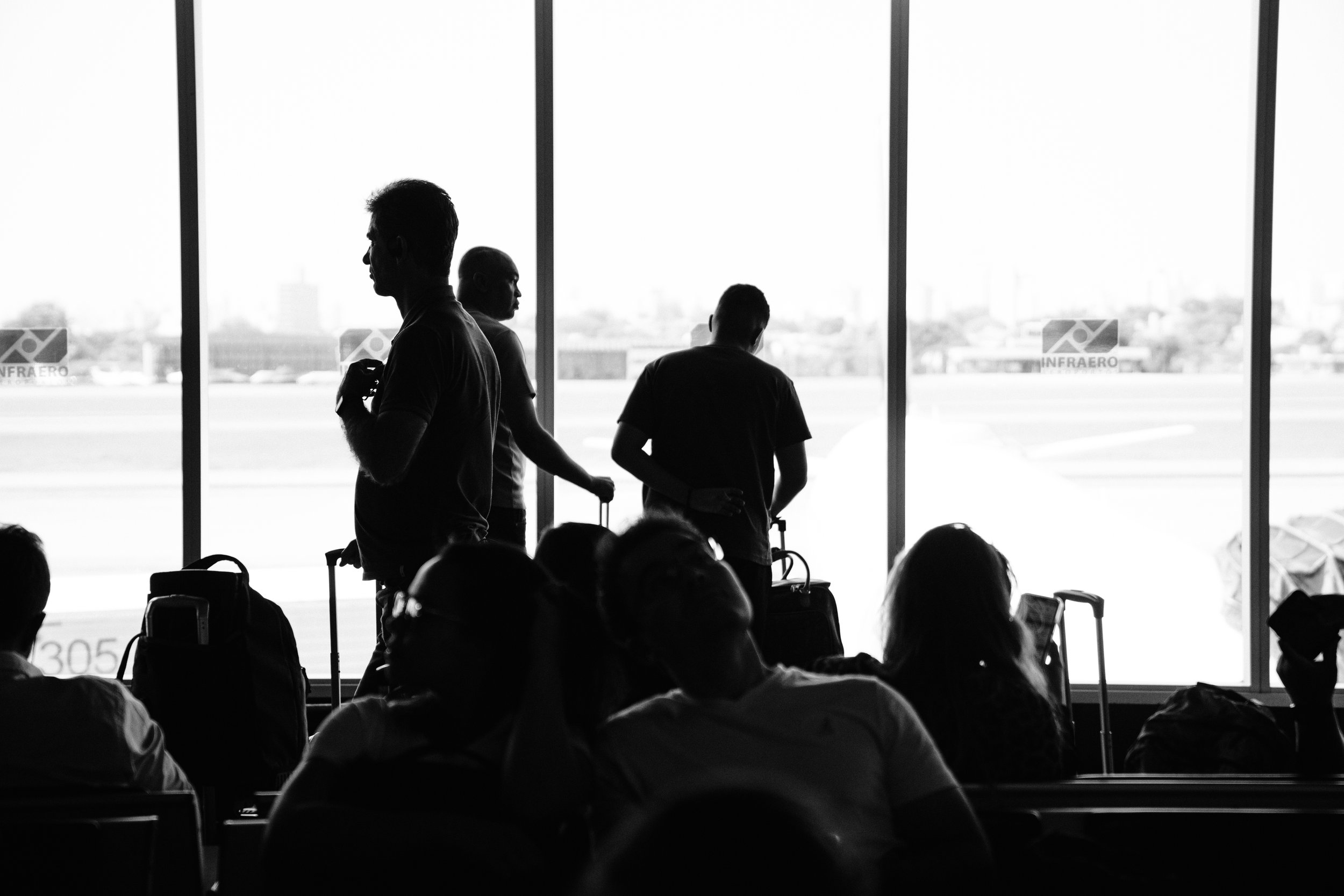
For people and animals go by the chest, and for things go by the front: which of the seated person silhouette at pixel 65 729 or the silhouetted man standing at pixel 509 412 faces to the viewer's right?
the silhouetted man standing

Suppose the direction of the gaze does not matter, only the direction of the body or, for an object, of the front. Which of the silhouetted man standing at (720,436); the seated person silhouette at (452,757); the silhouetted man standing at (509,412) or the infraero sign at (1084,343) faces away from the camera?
the silhouetted man standing at (720,436)

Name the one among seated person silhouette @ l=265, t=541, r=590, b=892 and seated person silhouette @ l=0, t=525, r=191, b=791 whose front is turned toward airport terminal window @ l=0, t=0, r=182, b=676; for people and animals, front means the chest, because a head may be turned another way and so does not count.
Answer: seated person silhouette @ l=0, t=525, r=191, b=791

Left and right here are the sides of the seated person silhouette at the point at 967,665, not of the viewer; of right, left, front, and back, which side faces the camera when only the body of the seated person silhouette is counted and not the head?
back

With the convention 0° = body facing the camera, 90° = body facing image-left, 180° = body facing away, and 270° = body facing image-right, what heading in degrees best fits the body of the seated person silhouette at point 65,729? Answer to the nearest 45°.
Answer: approximately 180°

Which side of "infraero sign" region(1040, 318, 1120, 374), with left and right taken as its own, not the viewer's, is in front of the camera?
front

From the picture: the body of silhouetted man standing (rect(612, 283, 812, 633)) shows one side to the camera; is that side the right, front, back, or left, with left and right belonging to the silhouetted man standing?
back

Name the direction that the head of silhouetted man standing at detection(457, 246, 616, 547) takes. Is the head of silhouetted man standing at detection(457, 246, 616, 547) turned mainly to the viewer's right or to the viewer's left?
to the viewer's right
